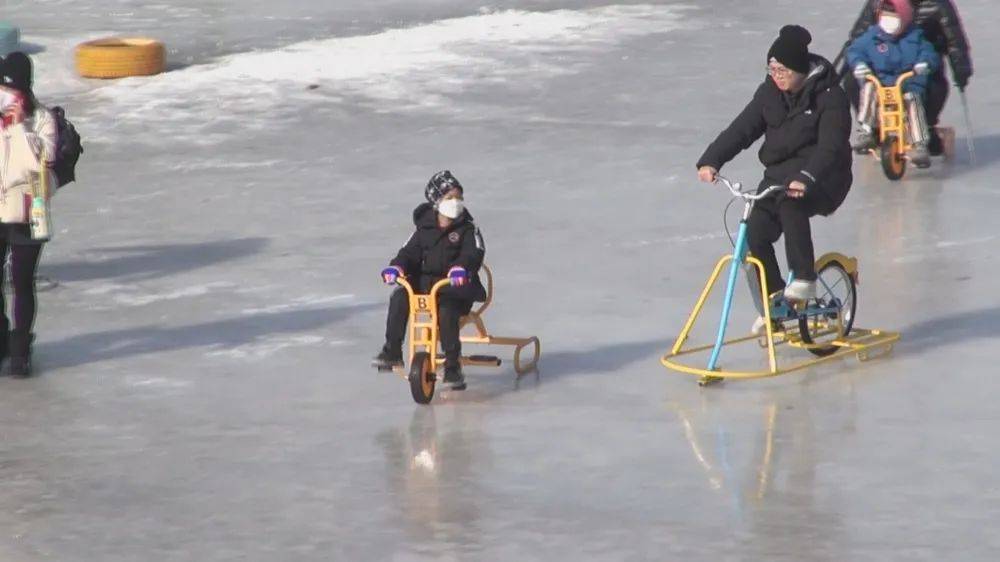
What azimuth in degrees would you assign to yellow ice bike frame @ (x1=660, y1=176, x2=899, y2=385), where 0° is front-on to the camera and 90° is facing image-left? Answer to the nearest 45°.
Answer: approximately 45°

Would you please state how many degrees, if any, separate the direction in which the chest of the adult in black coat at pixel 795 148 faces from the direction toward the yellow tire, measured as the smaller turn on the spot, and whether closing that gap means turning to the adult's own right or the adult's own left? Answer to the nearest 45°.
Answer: approximately 90° to the adult's own right

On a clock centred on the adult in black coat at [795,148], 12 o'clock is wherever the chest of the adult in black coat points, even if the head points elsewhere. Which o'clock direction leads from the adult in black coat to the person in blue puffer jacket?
The person in blue puffer jacket is roughly at 5 o'clock from the adult in black coat.

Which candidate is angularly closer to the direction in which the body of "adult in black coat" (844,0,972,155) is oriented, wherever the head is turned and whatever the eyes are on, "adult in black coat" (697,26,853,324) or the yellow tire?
the adult in black coat

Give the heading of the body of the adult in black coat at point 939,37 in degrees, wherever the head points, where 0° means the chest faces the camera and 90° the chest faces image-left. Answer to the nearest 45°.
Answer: approximately 0°

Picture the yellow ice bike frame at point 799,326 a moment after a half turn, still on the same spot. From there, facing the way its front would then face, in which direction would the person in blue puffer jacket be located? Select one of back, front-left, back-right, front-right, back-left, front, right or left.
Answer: front-left

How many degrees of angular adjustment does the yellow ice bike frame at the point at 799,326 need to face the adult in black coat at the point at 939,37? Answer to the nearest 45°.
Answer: approximately 135° to its right

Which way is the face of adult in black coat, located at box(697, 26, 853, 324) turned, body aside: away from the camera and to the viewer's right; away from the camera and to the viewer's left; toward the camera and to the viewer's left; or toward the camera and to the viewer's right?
toward the camera and to the viewer's left
